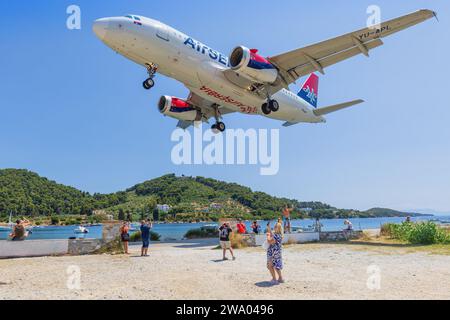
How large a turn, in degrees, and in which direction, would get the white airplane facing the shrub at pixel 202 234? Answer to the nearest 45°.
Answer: approximately 135° to its right

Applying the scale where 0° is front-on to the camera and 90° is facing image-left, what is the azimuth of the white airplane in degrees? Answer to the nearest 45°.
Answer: approximately 45°
